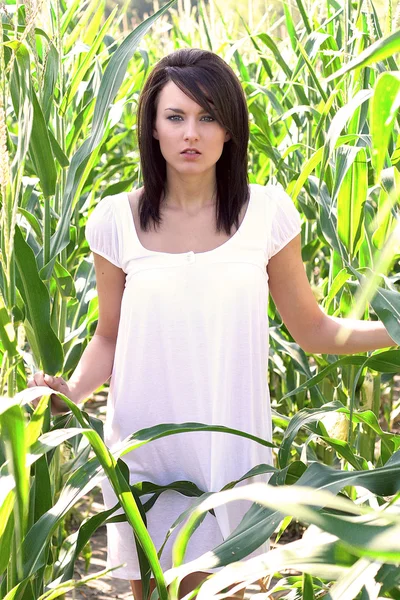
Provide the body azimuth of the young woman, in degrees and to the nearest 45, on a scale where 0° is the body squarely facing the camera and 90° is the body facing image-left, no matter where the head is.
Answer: approximately 0°
